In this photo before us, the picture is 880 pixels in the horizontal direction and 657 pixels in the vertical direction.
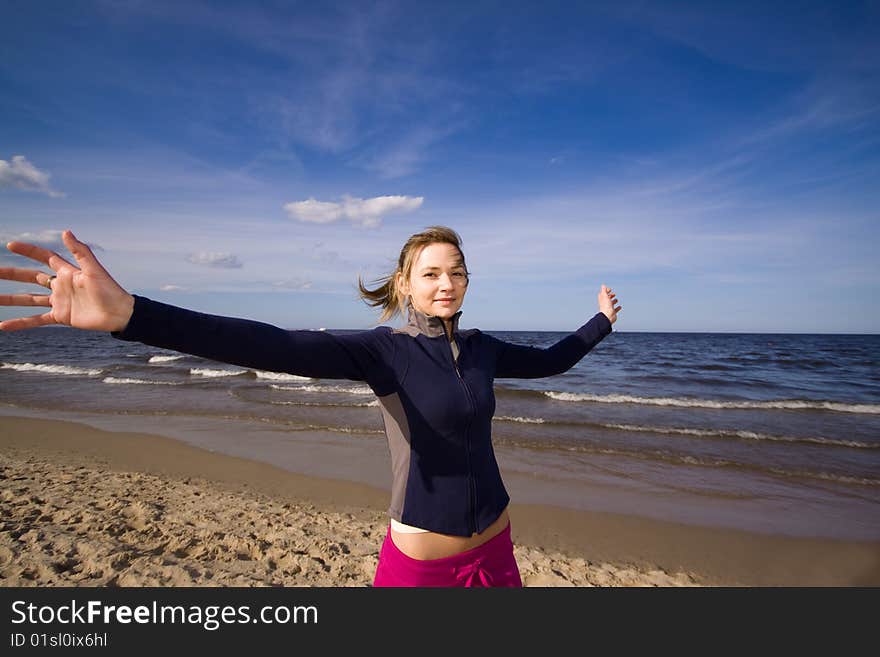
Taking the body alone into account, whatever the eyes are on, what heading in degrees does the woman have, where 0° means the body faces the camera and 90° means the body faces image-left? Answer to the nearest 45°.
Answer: approximately 315°
